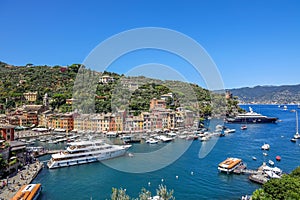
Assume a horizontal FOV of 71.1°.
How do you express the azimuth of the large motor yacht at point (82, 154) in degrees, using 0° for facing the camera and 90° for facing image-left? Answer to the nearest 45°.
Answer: approximately 225°

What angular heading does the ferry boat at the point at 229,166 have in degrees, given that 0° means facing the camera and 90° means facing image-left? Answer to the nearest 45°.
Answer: approximately 45°

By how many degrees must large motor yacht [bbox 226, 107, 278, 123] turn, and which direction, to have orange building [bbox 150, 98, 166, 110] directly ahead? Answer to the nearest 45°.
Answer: approximately 135° to its right

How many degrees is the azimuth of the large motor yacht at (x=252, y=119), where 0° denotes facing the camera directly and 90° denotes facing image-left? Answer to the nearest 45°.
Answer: approximately 270°

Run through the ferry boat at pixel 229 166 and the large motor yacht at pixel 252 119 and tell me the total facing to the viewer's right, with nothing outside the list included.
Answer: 1

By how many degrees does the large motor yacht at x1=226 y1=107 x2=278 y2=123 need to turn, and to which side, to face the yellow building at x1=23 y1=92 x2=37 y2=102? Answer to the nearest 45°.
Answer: approximately 135° to its right

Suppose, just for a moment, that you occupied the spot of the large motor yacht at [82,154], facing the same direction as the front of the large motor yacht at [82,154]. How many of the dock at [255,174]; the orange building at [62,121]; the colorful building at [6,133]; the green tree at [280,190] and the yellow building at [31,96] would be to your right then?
2

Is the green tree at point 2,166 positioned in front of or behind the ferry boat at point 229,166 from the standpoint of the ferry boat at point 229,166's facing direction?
in front

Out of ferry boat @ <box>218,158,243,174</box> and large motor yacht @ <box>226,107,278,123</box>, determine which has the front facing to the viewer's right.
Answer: the large motor yacht
